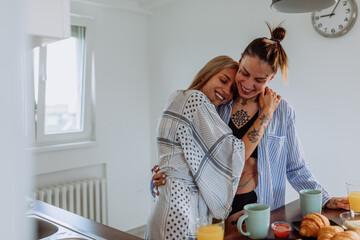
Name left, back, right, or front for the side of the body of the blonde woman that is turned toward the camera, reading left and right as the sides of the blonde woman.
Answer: right

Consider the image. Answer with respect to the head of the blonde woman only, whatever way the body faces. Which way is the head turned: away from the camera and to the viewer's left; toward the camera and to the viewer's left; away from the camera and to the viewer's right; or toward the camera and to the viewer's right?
toward the camera and to the viewer's right

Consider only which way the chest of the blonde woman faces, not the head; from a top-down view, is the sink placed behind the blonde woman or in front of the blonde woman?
behind

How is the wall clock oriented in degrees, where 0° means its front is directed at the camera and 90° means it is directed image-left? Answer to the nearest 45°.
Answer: approximately 0°

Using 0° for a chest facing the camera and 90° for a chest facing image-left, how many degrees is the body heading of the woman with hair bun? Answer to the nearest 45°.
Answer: approximately 45°

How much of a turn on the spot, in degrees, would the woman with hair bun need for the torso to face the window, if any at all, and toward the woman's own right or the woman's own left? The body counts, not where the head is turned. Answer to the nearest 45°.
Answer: approximately 90° to the woman's own right

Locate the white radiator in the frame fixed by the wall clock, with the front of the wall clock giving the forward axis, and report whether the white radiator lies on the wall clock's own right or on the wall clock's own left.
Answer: on the wall clock's own right

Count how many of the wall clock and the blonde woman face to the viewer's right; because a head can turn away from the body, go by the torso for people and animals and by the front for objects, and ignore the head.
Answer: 1

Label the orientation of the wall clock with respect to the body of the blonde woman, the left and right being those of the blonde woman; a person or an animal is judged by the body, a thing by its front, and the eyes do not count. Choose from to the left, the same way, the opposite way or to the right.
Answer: to the right

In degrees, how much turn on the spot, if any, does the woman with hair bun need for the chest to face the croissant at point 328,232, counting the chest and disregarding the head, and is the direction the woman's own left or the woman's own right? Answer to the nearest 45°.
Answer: approximately 45° to the woman's own left

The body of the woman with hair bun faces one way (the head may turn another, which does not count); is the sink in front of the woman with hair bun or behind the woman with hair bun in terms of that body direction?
in front
